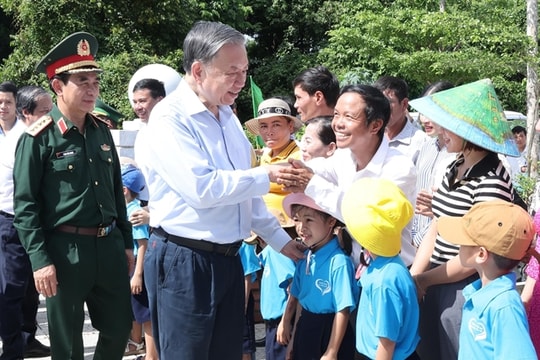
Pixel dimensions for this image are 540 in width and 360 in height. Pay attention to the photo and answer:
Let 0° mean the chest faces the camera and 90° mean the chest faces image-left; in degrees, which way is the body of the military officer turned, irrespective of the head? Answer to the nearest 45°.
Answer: approximately 315°

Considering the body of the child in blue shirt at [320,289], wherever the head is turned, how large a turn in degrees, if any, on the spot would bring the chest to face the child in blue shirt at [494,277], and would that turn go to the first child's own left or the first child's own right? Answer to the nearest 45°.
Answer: approximately 90° to the first child's own left

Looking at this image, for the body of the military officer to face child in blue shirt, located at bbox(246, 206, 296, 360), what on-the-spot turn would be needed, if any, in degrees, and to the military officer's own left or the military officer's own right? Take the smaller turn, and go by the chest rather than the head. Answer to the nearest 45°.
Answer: approximately 45° to the military officer's own left

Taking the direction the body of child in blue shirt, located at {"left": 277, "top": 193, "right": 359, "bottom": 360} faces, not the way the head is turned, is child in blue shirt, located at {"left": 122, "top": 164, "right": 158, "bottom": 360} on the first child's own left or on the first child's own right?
on the first child's own right

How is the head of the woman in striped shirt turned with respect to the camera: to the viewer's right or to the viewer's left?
to the viewer's left

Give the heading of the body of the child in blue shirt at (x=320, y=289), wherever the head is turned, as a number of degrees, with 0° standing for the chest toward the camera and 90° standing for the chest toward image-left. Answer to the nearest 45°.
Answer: approximately 45°

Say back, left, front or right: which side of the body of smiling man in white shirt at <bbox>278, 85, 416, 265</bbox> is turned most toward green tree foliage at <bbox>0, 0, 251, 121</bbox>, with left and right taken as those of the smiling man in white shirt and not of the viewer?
right

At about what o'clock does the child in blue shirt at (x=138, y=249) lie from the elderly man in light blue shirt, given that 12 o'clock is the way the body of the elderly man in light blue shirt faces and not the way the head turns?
The child in blue shirt is roughly at 7 o'clock from the elderly man in light blue shirt.
